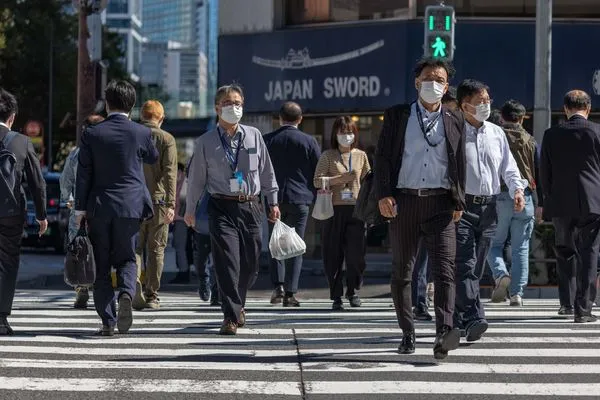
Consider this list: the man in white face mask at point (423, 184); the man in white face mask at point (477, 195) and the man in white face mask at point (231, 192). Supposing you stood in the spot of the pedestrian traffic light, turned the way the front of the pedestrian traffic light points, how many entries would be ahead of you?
3

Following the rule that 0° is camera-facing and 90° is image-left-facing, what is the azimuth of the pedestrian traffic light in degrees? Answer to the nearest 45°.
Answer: approximately 0°

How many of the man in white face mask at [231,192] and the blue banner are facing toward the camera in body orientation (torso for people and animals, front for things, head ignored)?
2

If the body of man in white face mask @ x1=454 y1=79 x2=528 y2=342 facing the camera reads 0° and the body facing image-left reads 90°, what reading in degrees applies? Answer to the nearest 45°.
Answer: approximately 315°

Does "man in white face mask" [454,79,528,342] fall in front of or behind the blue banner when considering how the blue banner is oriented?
in front

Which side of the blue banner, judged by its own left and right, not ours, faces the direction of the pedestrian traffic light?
front

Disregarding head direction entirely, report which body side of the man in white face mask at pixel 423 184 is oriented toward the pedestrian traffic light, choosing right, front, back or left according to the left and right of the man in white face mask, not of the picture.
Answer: back

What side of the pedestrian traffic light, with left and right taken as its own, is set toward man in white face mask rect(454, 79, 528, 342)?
front

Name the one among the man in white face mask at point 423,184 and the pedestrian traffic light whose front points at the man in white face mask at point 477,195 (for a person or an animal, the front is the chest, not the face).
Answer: the pedestrian traffic light
